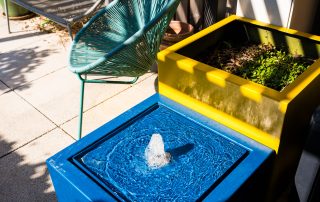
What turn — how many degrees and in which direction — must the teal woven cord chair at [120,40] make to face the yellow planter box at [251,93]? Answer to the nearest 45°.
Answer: approximately 90° to its left

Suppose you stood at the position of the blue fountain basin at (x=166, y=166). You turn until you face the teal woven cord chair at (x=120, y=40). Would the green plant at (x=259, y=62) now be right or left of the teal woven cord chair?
right

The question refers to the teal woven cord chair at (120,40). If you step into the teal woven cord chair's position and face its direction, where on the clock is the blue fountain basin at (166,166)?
The blue fountain basin is roughly at 10 o'clock from the teal woven cord chair.

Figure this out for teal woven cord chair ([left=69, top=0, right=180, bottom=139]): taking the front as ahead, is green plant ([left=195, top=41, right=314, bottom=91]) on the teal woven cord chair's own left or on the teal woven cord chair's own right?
on the teal woven cord chair's own left

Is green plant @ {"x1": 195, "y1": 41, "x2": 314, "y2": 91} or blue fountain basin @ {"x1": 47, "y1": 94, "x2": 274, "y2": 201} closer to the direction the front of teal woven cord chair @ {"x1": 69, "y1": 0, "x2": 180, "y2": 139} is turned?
the blue fountain basin

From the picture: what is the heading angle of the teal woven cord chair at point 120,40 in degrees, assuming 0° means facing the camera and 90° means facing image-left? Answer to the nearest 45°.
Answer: approximately 45°
